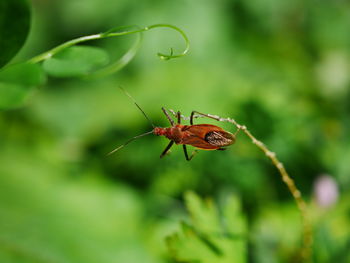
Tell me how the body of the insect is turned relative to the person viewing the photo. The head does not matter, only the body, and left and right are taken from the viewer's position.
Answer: facing to the left of the viewer
